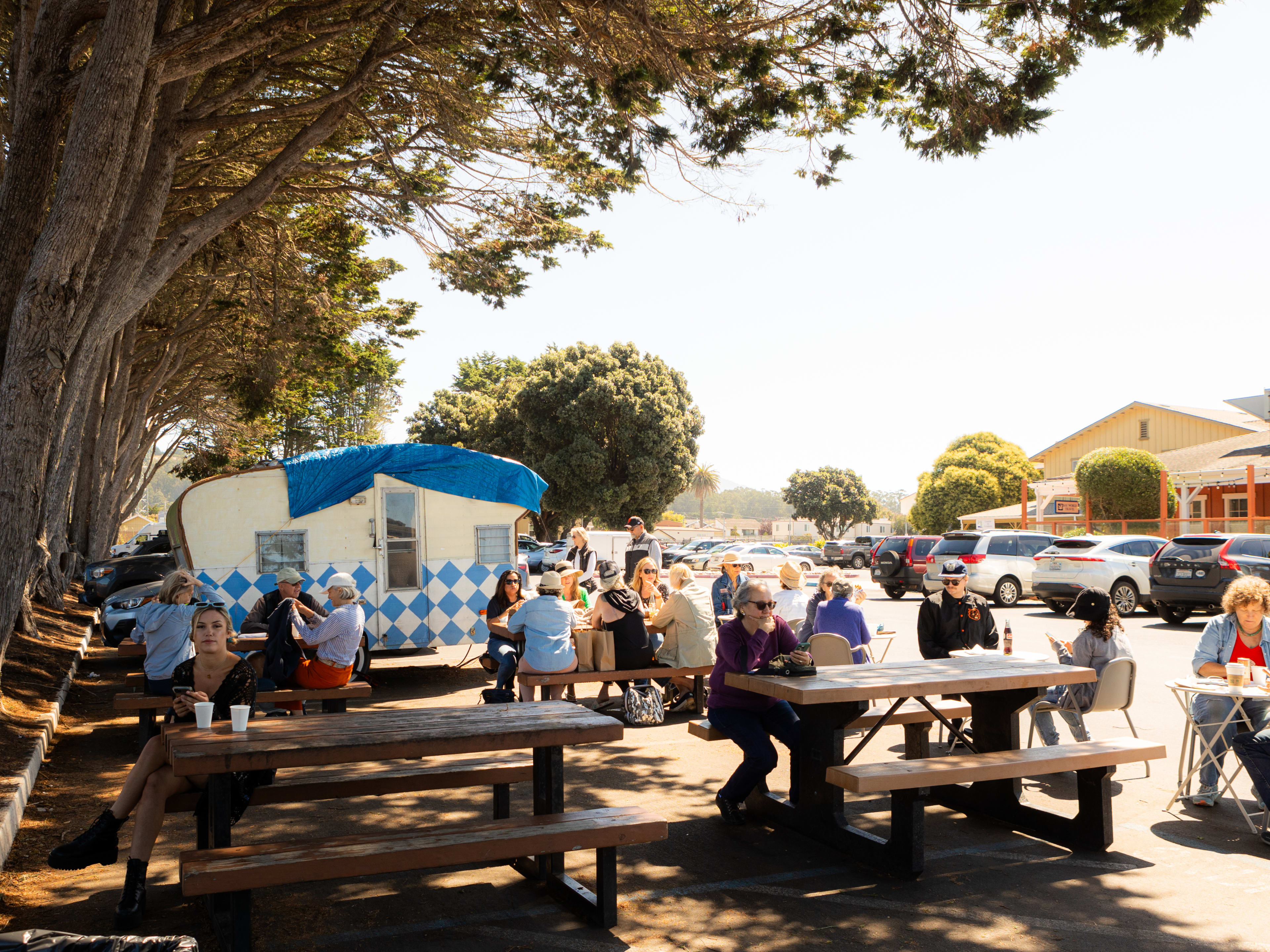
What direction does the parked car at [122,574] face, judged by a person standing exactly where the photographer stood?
facing the viewer and to the left of the viewer

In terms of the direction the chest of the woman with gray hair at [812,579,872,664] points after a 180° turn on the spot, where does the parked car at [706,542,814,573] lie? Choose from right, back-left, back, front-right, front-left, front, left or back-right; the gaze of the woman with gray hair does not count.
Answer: back

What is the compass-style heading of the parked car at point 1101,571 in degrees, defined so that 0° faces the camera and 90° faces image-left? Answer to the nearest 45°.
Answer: approximately 225°

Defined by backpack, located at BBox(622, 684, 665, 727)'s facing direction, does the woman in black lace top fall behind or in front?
in front

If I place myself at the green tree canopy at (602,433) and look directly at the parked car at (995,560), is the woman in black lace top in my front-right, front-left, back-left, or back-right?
front-right

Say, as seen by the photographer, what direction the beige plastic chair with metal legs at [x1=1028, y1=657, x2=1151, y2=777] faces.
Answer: facing away from the viewer and to the left of the viewer

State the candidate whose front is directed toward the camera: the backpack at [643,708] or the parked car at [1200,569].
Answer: the backpack

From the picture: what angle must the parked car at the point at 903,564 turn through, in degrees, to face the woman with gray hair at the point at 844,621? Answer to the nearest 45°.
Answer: approximately 135° to its right

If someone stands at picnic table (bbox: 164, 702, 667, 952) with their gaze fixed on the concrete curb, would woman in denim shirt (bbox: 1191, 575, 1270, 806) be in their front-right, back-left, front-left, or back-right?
back-right

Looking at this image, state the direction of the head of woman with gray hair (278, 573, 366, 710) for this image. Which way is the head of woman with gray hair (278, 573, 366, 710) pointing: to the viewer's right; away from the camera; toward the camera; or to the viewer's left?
to the viewer's left

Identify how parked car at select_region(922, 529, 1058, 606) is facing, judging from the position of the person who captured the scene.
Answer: facing away from the viewer and to the right of the viewer

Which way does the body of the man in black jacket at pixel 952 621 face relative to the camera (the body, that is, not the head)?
toward the camera

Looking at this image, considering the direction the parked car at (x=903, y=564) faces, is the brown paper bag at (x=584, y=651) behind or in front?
behind
